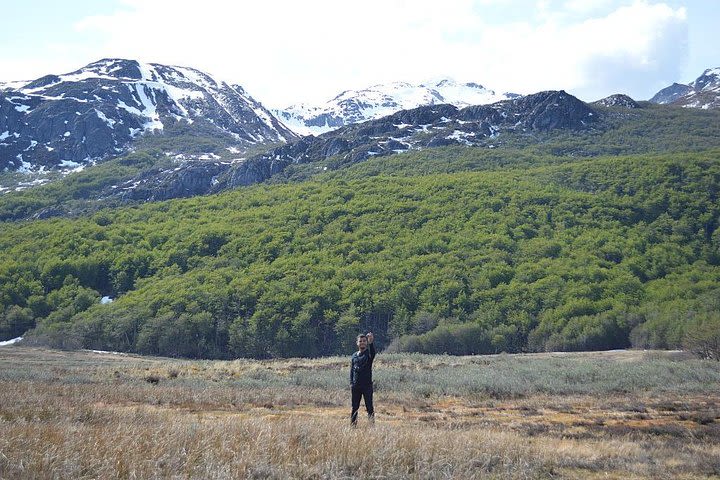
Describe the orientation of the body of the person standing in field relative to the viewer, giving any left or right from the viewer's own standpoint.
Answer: facing the viewer

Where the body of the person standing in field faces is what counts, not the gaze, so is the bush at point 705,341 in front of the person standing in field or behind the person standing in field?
behind
